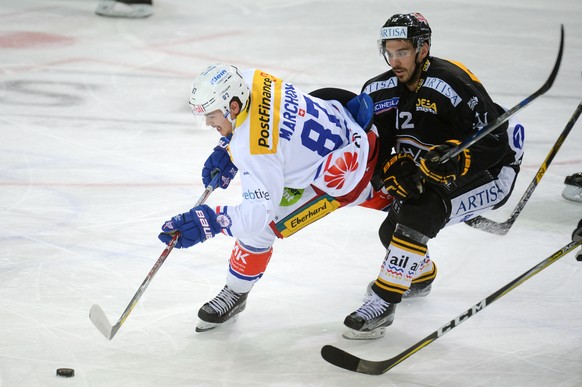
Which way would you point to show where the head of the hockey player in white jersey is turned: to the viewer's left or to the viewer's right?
to the viewer's left

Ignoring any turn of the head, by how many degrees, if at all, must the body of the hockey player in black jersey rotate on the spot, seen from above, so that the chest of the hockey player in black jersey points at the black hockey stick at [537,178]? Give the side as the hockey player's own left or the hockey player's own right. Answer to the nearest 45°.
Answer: approximately 180°

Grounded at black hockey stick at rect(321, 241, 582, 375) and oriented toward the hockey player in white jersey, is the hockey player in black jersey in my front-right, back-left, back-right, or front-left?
front-right

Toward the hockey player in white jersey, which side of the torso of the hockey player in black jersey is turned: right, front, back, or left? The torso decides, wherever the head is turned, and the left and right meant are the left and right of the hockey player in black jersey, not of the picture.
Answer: front

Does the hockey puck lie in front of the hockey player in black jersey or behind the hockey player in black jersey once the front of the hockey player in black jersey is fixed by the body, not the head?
in front

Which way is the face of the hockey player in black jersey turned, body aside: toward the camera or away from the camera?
toward the camera

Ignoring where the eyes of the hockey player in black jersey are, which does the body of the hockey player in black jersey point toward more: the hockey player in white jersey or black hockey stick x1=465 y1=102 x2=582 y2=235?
the hockey player in white jersey
